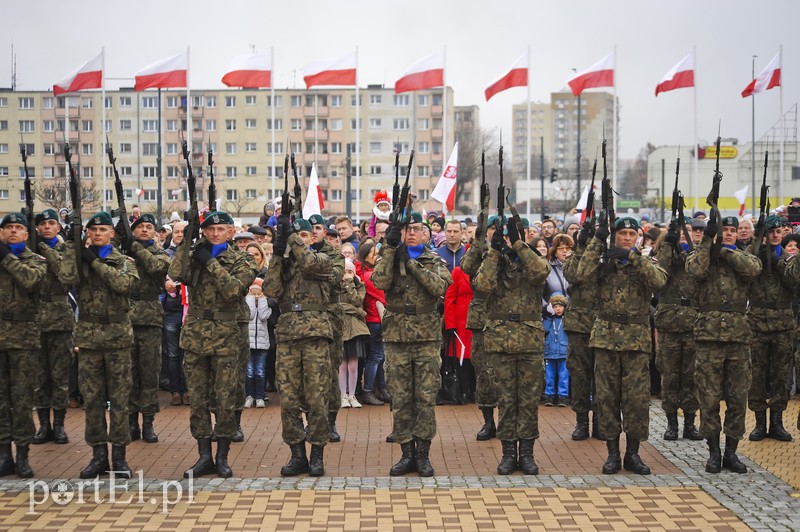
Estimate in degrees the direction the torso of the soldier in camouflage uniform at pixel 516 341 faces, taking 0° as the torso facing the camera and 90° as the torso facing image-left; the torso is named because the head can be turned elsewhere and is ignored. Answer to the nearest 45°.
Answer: approximately 0°

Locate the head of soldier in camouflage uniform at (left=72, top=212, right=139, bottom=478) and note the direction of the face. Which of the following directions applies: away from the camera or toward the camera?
toward the camera

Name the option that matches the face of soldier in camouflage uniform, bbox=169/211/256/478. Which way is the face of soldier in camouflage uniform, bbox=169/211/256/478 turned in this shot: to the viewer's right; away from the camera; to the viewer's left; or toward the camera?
toward the camera

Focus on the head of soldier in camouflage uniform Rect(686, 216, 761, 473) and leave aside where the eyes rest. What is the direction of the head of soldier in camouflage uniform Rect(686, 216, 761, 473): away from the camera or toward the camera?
toward the camera

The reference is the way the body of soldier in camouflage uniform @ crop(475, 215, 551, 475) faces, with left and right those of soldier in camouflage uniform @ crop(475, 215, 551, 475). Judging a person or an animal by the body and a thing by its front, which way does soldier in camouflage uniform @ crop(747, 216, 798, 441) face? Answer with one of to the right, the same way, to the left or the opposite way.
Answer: the same way

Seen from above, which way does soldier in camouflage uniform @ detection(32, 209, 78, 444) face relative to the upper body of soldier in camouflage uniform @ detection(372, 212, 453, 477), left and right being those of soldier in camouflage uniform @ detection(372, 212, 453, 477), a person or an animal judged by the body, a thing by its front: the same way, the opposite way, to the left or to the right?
the same way

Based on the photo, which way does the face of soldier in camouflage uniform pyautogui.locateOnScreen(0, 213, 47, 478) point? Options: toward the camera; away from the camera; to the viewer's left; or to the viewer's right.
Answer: toward the camera

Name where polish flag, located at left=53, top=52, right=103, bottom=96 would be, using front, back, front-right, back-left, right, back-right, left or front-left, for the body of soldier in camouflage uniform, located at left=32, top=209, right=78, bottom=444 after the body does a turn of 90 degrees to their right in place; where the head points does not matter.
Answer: right

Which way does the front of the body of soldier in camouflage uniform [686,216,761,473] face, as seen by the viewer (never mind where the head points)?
toward the camera

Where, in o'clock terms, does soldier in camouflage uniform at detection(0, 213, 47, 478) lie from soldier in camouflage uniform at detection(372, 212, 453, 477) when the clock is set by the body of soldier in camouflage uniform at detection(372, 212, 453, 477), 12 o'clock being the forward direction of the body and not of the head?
soldier in camouflage uniform at detection(0, 213, 47, 478) is roughly at 3 o'clock from soldier in camouflage uniform at detection(372, 212, 453, 477).

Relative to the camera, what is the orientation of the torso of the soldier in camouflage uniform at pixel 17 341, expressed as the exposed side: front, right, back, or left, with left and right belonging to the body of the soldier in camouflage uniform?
front

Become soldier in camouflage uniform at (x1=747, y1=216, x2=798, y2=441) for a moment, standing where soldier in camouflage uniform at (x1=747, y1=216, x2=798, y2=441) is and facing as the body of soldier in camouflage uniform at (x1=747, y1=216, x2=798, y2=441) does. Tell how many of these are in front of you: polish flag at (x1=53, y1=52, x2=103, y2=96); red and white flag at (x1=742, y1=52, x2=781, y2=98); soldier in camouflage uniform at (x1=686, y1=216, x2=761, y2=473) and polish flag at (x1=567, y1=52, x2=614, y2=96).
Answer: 1

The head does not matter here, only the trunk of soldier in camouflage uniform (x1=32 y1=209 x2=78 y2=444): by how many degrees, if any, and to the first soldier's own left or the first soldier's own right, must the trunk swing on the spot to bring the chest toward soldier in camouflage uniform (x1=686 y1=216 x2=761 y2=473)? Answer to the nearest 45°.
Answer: approximately 45° to the first soldier's own left

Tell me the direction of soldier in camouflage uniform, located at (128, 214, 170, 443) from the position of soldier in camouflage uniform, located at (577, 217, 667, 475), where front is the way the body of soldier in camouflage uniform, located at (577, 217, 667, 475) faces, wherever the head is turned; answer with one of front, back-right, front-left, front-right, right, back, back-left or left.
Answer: right

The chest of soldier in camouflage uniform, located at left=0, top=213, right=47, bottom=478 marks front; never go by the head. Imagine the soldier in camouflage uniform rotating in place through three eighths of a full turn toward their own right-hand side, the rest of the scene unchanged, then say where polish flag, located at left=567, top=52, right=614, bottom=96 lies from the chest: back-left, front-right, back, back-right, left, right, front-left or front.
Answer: right

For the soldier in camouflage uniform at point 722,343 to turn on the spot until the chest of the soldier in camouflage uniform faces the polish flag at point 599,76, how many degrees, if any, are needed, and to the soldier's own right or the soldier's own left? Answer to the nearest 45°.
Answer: approximately 180°
